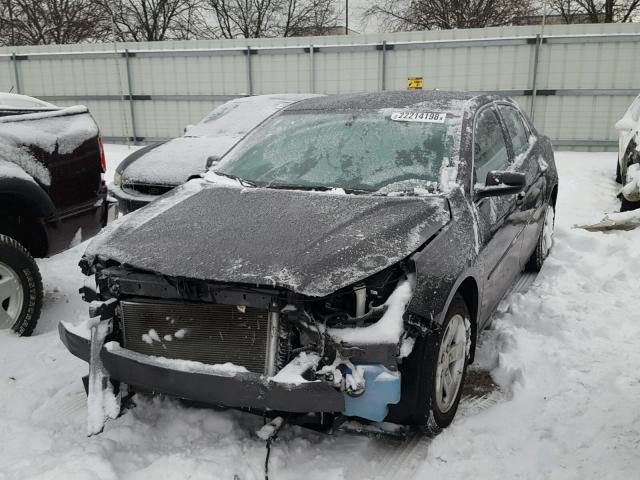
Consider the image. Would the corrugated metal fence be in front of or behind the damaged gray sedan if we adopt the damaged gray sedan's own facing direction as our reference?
behind

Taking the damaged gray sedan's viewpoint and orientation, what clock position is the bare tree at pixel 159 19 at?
The bare tree is roughly at 4 o'clock from the damaged gray sedan.

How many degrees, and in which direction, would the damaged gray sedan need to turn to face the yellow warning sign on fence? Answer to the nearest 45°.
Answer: approximately 135° to its right

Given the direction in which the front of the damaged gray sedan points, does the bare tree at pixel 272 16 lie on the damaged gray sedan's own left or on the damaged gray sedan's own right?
on the damaged gray sedan's own right

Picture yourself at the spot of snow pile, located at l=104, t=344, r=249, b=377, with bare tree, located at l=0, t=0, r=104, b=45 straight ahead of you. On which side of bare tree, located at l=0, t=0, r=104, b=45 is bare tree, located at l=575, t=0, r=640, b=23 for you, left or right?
right

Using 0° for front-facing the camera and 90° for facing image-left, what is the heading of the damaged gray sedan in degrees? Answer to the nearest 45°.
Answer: approximately 45°

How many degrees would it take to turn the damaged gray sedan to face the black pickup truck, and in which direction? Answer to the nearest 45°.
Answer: approximately 90° to its right
